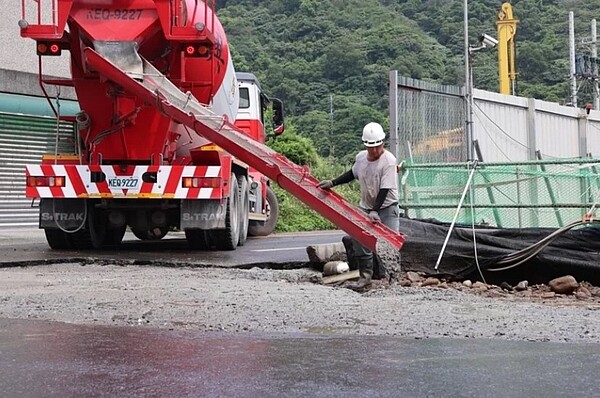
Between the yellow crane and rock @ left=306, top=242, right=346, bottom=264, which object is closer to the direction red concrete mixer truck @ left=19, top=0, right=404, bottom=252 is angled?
the yellow crane

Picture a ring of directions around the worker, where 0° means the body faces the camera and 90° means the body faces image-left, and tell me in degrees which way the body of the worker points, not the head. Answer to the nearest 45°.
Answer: approximately 45°

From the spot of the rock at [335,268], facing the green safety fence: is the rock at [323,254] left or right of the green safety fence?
left

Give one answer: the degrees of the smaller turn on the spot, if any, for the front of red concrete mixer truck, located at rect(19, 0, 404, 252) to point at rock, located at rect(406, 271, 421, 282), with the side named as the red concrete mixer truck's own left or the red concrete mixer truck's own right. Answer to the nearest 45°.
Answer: approximately 135° to the red concrete mixer truck's own right

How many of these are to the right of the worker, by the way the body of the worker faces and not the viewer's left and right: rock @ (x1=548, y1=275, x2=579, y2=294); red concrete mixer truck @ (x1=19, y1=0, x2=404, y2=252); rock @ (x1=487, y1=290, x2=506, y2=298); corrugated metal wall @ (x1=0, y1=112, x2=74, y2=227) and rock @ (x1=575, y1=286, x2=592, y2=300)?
2

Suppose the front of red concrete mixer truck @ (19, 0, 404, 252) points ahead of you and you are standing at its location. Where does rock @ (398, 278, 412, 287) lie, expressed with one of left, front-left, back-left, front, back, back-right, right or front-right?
back-right

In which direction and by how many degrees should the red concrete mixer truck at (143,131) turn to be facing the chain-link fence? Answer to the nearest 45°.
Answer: approximately 45° to its right

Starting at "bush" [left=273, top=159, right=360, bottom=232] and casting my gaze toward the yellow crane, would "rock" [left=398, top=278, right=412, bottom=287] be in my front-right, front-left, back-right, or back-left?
back-right

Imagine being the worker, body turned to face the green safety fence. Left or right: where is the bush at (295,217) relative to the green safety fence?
left

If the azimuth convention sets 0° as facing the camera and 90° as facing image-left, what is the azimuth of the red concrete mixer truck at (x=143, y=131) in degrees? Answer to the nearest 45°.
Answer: approximately 180°

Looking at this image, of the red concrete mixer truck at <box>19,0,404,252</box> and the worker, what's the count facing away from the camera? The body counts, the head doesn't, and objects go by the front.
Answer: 1
